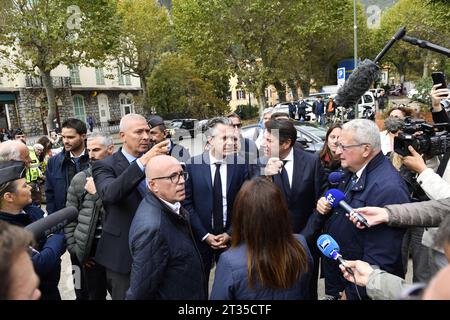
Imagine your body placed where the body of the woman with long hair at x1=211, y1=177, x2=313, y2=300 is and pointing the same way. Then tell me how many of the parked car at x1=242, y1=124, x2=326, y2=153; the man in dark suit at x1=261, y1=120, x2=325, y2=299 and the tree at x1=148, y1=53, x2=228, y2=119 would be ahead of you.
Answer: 3

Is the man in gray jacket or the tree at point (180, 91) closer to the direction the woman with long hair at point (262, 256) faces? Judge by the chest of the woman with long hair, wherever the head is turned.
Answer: the tree

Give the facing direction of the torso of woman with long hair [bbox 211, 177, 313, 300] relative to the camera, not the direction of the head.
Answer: away from the camera

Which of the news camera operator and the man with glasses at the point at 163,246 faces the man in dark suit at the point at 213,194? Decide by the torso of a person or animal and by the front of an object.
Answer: the news camera operator

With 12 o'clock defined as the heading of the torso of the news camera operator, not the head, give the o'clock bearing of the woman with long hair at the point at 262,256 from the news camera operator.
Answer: The woman with long hair is roughly at 10 o'clock from the news camera operator.

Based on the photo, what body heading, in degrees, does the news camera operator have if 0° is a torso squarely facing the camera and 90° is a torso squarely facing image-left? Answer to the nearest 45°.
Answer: approximately 90°

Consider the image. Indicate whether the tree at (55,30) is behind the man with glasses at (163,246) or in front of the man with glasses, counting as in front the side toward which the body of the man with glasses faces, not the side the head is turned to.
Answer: behind

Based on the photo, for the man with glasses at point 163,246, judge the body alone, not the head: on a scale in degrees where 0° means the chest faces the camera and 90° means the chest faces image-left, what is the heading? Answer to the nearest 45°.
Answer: approximately 315°

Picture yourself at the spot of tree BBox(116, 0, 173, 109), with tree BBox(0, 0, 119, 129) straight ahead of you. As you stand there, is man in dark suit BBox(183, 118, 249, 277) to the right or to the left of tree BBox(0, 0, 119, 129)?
left
